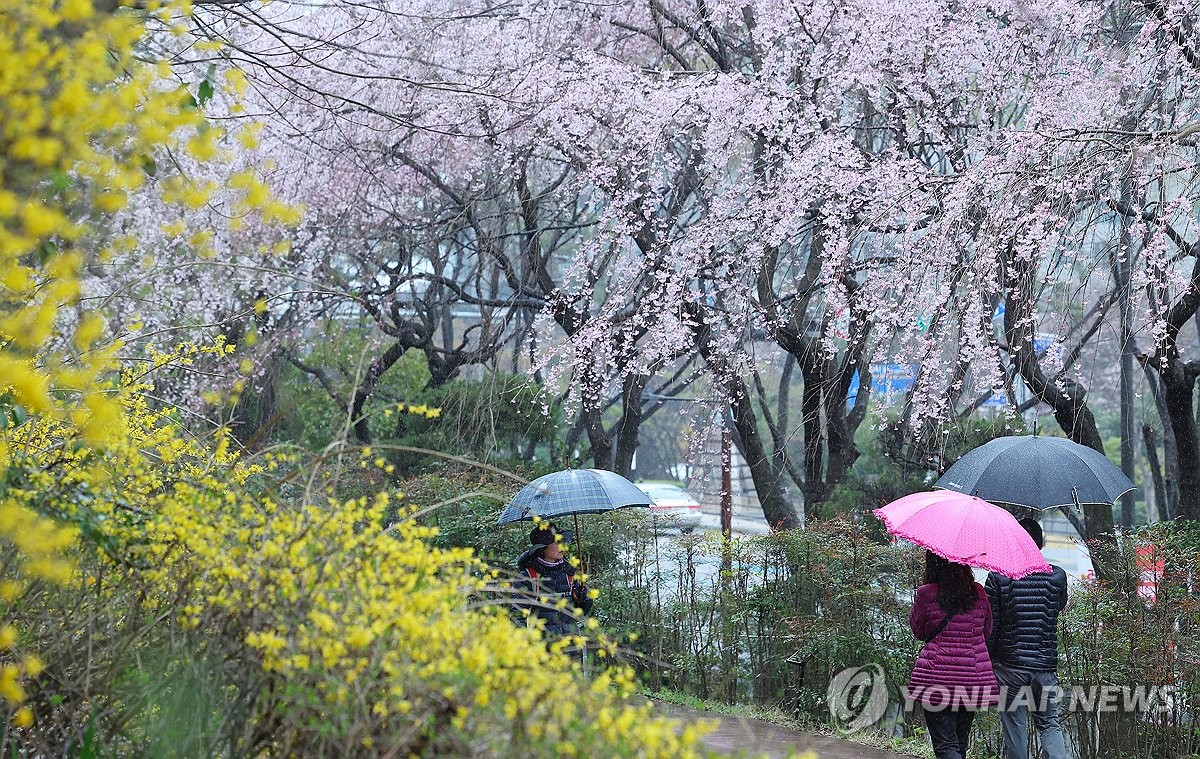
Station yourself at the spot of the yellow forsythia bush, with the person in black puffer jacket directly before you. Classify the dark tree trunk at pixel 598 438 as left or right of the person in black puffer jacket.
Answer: left

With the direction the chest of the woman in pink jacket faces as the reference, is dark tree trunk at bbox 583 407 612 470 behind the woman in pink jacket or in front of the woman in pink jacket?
in front

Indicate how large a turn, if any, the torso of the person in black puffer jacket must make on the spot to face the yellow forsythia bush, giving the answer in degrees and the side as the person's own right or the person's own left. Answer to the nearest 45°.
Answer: approximately 135° to the person's own left

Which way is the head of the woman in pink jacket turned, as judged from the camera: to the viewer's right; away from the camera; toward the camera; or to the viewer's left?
away from the camera

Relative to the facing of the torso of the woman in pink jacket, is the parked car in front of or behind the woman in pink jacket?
in front

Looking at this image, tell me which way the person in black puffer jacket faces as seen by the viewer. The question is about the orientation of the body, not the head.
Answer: away from the camera

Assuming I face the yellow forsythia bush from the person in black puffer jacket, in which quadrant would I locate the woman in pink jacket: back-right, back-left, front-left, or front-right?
front-right

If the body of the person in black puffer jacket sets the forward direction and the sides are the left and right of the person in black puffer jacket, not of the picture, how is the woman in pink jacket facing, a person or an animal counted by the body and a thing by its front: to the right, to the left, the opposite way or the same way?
the same way

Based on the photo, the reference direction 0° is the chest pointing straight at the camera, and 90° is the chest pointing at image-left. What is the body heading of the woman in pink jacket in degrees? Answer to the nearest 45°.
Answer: approximately 180°

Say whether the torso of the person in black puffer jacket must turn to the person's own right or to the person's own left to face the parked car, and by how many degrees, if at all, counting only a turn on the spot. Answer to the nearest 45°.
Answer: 0° — they already face it

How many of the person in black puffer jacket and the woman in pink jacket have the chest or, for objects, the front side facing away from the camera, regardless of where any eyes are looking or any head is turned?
2
